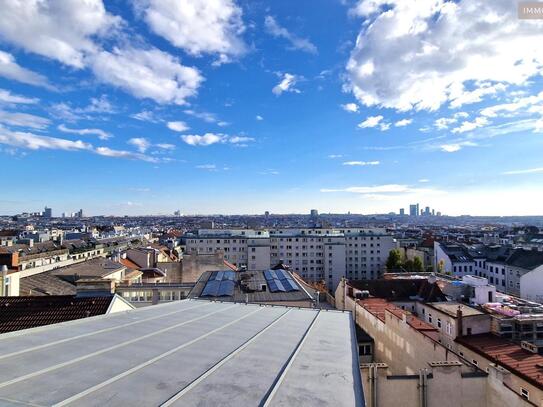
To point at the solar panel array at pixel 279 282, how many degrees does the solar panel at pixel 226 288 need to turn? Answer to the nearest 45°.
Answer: approximately 135° to its left

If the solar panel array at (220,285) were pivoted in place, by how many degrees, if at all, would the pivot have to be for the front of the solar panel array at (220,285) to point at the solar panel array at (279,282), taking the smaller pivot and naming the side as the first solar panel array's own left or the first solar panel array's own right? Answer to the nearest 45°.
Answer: approximately 90° to the first solar panel array's own left

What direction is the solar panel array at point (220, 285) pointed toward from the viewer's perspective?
toward the camera

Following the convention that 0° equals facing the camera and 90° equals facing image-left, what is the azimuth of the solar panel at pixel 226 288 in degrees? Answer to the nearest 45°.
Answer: approximately 0°
